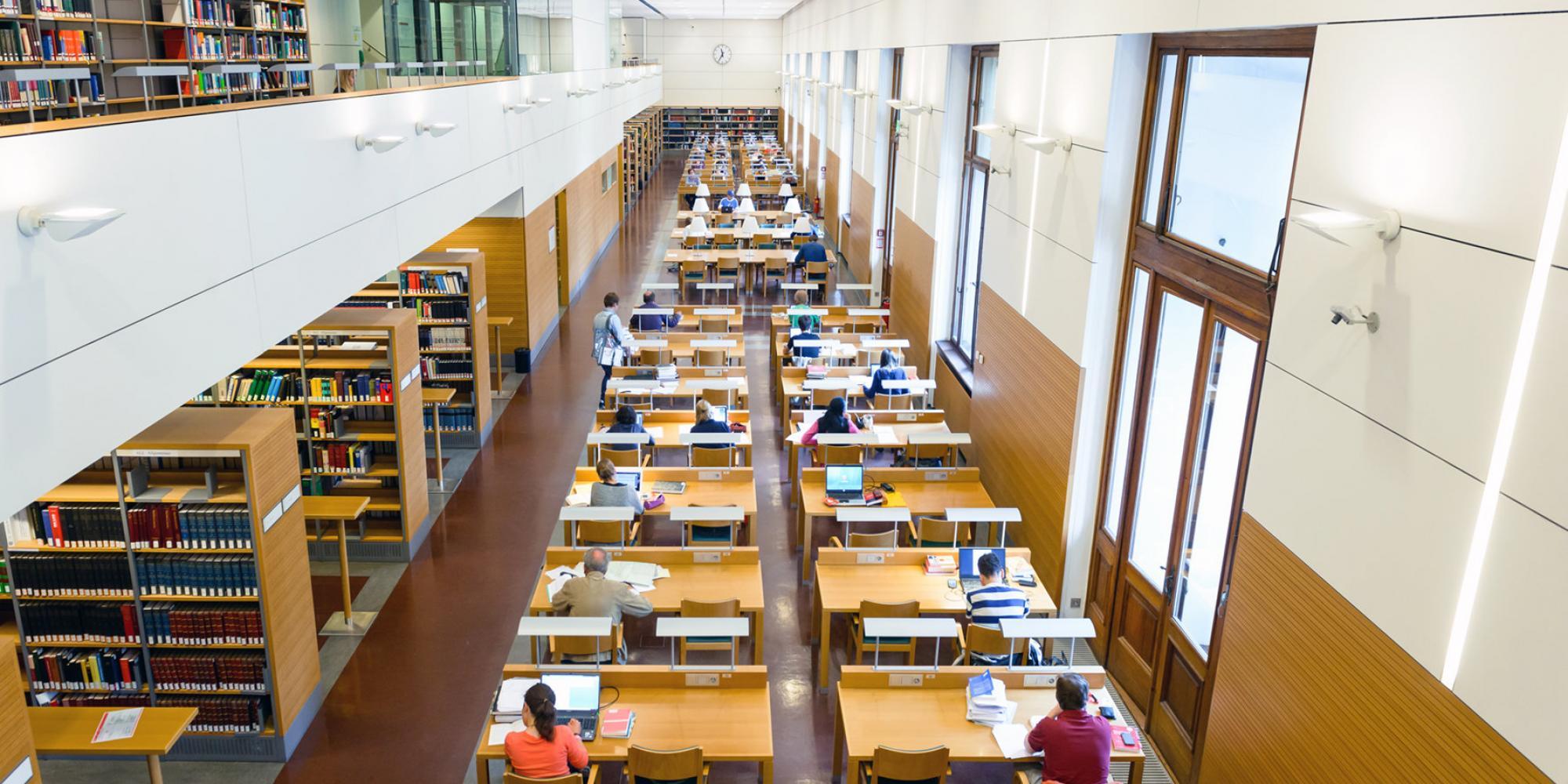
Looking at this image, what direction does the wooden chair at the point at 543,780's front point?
away from the camera

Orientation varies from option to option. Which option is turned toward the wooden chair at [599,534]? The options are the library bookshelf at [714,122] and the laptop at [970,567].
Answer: the library bookshelf

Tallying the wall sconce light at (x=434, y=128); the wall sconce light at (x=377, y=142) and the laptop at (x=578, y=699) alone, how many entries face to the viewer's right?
2

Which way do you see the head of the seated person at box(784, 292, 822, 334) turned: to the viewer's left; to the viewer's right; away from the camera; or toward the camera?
away from the camera

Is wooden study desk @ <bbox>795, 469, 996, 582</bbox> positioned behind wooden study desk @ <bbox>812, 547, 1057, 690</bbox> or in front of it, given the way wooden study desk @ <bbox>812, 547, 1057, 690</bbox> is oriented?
behind

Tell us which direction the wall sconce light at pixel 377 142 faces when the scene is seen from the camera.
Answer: facing to the right of the viewer

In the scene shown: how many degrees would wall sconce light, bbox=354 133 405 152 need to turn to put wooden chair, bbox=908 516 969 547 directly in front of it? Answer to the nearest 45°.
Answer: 0° — it already faces it

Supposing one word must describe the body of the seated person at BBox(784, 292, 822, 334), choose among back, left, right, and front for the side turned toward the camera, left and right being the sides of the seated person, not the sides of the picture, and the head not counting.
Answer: back

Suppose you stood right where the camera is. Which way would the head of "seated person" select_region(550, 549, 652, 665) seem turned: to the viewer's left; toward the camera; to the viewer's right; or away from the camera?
away from the camera

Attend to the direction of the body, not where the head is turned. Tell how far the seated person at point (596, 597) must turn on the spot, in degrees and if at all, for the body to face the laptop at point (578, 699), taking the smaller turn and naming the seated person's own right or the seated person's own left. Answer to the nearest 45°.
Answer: approximately 180°

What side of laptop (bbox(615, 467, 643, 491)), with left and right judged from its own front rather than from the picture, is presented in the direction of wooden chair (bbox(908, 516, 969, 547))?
left

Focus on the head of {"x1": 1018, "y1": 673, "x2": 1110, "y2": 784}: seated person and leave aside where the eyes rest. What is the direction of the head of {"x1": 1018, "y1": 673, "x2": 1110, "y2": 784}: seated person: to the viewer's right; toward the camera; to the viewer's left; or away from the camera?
away from the camera

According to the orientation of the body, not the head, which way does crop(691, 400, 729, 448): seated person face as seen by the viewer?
away from the camera

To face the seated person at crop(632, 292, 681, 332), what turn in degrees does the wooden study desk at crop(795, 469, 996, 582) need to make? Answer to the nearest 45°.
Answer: approximately 135° to its right

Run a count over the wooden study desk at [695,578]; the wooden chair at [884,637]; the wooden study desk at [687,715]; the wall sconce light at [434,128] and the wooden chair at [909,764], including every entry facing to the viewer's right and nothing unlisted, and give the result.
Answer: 1

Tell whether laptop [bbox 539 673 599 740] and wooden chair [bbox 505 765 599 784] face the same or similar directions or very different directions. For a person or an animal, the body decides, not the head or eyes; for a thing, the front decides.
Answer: very different directions

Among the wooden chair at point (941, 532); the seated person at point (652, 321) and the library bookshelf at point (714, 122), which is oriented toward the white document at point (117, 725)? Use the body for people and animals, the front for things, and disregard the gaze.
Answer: the library bookshelf

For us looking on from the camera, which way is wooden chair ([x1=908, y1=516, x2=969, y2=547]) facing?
facing away from the viewer

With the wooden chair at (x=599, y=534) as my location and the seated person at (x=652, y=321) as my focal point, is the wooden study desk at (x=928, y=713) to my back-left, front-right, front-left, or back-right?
back-right

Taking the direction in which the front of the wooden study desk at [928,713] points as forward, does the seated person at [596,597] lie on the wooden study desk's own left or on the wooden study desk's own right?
on the wooden study desk's own right

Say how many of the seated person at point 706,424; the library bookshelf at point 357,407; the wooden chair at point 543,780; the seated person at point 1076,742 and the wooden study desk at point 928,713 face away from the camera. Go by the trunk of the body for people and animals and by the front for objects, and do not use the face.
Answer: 3

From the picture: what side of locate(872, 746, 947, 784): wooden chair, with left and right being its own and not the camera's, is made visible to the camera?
back

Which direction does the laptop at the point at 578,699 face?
toward the camera
